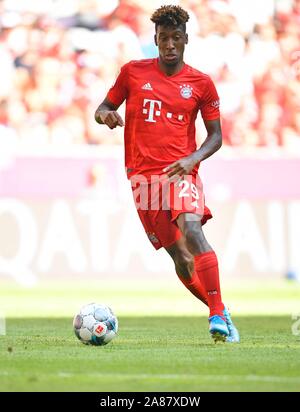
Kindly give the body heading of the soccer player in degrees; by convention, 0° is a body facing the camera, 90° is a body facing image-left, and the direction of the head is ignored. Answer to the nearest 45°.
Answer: approximately 0°
